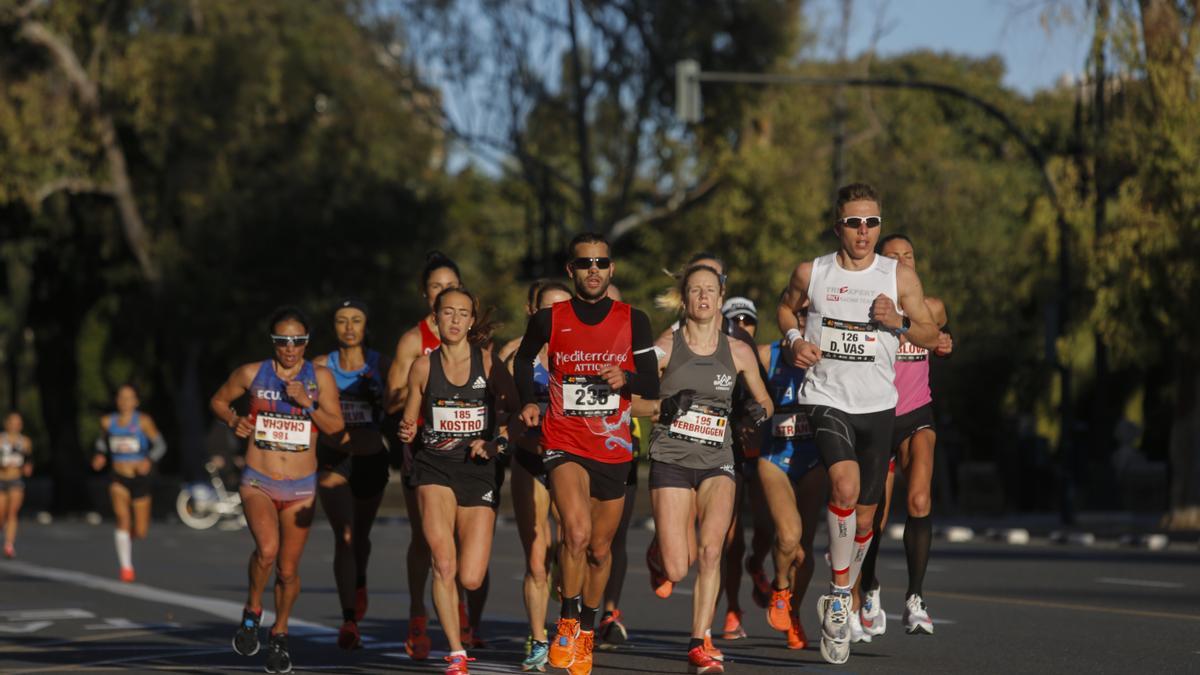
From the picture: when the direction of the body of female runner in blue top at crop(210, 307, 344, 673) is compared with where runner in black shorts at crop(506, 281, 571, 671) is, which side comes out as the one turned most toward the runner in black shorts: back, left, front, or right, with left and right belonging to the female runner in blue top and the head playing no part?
left

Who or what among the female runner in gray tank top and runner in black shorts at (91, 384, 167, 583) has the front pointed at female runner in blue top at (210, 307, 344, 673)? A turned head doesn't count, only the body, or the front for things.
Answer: the runner in black shorts

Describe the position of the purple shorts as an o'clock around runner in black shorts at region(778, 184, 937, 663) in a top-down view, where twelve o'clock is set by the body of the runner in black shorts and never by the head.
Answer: The purple shorts is roughly at 3 o'clock from the runner in black shorts.

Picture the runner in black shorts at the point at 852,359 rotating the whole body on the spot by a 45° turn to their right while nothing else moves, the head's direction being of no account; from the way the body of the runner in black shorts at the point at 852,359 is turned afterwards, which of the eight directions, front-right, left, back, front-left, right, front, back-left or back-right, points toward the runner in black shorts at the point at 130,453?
right

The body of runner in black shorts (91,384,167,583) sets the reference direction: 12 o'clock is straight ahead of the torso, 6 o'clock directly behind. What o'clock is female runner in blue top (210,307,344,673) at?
The female runner in blue top is roughly at 12 o'clock from the runner in black shorts.

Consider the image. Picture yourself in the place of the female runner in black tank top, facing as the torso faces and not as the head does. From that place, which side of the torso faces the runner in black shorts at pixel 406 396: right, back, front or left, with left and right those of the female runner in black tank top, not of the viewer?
back

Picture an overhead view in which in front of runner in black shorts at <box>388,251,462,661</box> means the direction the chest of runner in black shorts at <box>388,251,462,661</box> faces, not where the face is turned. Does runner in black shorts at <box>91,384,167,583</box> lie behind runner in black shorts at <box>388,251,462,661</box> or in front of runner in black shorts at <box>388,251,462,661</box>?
behind

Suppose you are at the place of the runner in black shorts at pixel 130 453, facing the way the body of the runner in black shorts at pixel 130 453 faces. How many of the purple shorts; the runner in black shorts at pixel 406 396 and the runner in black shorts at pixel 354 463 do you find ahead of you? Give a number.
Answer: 3

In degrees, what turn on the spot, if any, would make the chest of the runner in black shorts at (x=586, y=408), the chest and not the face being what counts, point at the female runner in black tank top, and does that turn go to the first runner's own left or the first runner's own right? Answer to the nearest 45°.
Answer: approximately 135° to the first runner's own right

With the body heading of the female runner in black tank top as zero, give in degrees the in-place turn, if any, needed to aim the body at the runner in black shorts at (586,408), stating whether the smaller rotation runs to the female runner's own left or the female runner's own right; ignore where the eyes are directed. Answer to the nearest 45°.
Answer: approximately 45° to the female runner's own left

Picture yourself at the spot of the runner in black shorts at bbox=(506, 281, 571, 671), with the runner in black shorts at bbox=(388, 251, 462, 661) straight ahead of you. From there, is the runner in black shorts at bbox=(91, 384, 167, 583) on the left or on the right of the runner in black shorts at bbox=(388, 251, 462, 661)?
right
